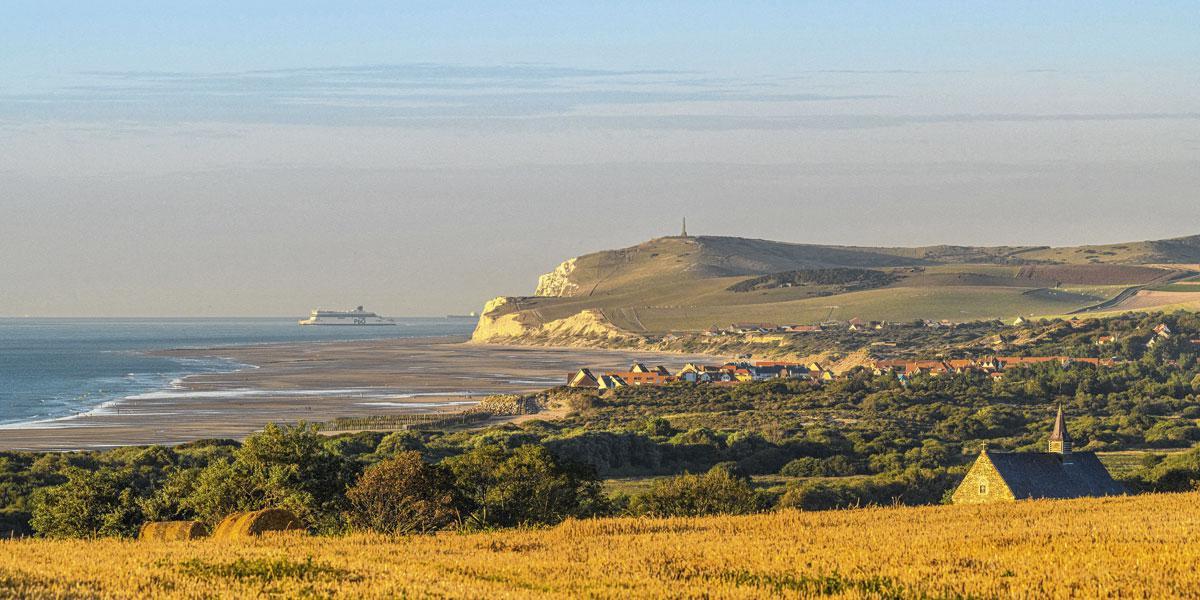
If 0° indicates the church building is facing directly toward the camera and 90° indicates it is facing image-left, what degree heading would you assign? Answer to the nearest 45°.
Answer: approximately 45°

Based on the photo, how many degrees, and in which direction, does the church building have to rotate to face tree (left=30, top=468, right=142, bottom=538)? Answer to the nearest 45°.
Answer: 0° — it already faces it

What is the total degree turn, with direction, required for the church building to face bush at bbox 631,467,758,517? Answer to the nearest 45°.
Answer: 0° — it already faces it

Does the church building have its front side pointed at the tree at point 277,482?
yes

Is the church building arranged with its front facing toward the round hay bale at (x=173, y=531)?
yes
